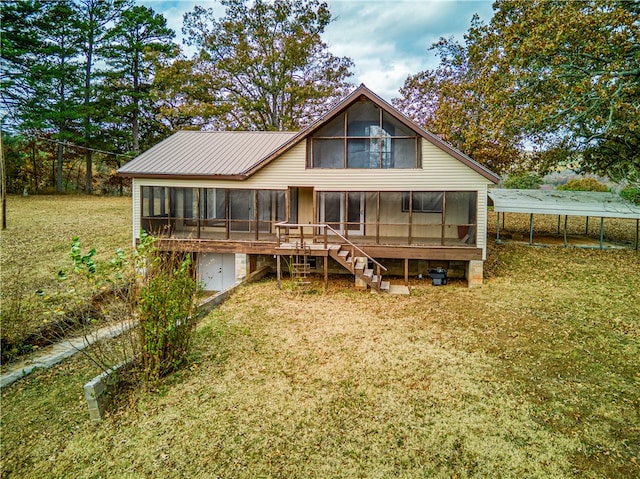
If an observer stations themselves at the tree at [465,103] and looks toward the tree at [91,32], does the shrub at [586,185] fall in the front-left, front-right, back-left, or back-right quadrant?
back-right

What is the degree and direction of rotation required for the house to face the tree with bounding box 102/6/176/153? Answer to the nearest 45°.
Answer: approximately 135° to its right

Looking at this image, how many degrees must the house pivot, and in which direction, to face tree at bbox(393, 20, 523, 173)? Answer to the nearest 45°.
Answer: approximately 135° to its left

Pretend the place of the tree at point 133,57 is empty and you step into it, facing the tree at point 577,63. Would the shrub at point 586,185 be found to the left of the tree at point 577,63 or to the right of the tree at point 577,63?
left

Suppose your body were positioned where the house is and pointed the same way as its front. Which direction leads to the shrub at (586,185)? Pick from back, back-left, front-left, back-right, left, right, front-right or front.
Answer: back-left

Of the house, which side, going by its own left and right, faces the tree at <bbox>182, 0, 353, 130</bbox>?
back

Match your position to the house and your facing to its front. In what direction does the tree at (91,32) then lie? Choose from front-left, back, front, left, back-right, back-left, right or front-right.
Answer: back-right

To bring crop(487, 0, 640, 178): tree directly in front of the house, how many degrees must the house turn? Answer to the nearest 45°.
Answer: approximately 90° to its left

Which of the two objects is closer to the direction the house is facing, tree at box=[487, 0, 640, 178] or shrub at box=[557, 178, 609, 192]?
the tree

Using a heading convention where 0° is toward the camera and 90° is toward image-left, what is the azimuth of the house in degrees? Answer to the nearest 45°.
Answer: approximately 0°

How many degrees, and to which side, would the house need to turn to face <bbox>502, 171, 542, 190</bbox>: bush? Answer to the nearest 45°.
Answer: approximately 135° to its left
